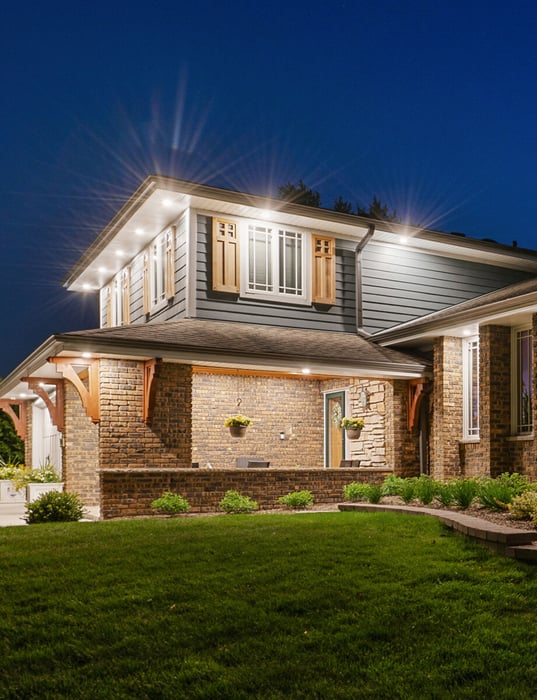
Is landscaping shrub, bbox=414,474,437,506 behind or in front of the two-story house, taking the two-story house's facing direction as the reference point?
in front

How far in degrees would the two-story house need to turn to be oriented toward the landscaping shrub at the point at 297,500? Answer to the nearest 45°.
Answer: approximately 45° to its right

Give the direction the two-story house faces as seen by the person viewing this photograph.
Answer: facing the viewer and to the right of the viewer

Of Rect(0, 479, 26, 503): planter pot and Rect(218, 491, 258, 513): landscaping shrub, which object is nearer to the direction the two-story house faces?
the landscaping shrub
